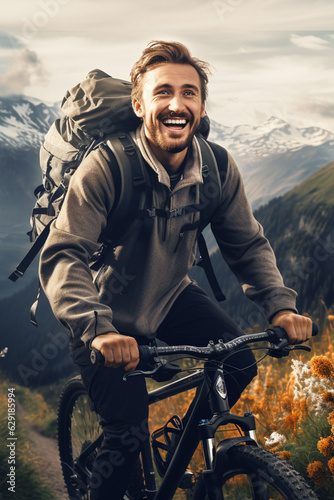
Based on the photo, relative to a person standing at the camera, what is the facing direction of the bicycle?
facing the viewer and to the right of the viewer

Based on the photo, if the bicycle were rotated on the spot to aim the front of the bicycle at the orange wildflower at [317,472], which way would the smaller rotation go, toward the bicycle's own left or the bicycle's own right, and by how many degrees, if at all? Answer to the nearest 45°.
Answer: approximately 90° to the bicycle's own left

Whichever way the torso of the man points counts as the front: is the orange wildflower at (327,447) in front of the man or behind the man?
in front

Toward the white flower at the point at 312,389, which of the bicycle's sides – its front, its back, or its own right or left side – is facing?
left

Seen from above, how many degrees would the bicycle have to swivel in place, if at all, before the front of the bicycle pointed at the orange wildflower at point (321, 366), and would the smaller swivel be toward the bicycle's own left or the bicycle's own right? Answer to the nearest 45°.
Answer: approximately 90° to the bicycle's own left

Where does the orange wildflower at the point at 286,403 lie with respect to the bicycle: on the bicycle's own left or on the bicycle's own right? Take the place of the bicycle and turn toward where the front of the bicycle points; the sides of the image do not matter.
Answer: on the bicycle's own left
